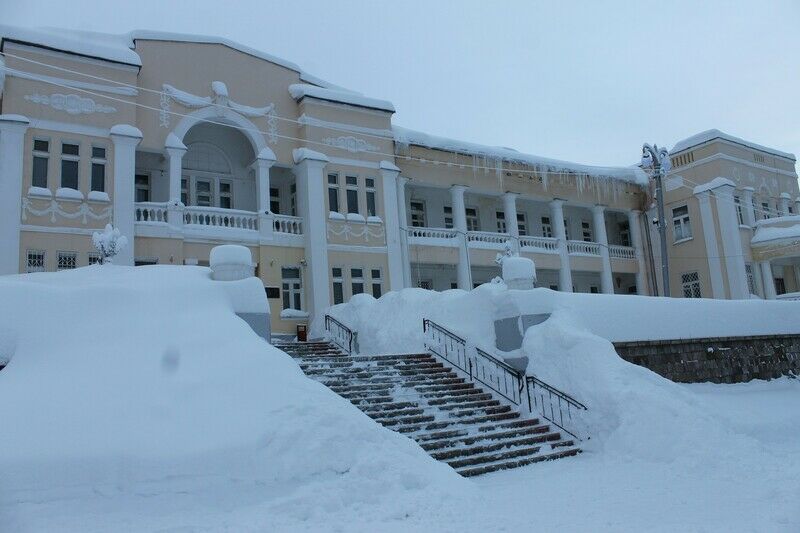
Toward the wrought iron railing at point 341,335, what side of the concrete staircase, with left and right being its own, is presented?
back

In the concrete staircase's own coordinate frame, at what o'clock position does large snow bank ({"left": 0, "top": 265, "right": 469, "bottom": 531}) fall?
The large snow bank is roughly at 3 o'clock from the concrete staircase.

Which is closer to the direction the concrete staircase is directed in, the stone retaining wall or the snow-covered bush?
the stone retaining wall

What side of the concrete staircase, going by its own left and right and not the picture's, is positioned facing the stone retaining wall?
left

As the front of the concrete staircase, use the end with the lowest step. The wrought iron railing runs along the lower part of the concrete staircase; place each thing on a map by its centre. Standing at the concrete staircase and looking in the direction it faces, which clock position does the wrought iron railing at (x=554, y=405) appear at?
The wrought iron railing is roughly at 10 o'clock from the concrete staircase.

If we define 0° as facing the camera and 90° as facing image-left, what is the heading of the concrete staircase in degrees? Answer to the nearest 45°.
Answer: approximately 315°

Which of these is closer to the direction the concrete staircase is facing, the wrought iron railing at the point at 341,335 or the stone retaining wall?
the stone retaining wall

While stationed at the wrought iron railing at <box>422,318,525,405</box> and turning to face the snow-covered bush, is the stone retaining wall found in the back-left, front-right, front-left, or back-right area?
back-right

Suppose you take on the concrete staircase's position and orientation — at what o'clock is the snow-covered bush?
The snow-covered bush is roughly at 5 o'clock from the concrete staircase.
